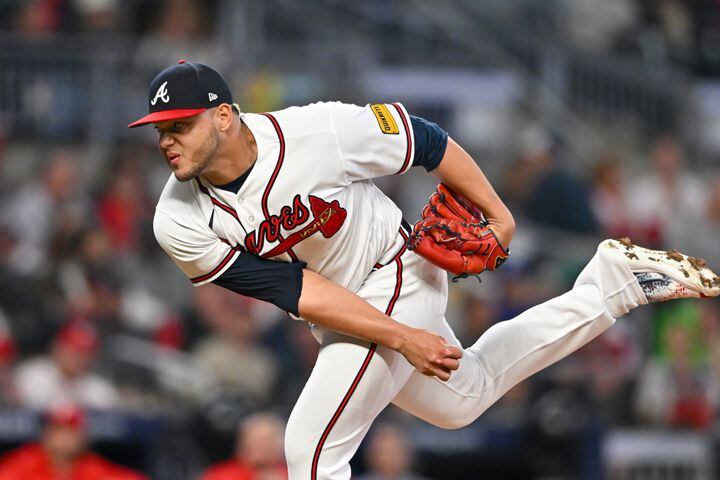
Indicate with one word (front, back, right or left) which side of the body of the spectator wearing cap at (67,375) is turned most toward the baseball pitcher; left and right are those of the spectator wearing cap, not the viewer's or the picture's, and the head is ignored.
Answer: front

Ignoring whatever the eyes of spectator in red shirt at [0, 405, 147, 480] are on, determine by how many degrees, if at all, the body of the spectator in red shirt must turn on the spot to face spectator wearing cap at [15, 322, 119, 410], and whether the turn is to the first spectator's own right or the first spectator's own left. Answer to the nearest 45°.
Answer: approximately 180°

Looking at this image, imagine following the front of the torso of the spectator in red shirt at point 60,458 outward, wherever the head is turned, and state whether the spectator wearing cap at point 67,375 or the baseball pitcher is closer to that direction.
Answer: the baseball pitcher

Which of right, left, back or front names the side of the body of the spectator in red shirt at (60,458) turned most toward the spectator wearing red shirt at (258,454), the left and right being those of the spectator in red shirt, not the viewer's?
left

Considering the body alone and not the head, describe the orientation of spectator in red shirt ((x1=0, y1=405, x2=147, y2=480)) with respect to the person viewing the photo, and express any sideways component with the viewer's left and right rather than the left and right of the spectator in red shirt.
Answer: facing the viewer

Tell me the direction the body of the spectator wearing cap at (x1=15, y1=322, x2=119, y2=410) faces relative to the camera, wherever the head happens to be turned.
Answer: toward the camera

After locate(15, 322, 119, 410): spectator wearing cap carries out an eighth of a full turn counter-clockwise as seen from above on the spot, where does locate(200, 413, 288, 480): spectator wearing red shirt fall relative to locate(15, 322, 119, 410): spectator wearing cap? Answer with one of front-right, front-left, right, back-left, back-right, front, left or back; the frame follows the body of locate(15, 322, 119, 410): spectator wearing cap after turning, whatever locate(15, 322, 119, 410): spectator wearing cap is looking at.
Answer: front

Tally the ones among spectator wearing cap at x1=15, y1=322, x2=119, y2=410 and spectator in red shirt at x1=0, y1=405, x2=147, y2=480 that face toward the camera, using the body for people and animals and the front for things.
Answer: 2

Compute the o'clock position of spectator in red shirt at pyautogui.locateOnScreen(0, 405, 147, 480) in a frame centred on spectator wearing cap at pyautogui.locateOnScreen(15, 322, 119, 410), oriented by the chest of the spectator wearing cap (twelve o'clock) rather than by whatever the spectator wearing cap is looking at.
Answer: The spectator in red shirt is roughly at 12 o'clock from the spectator wearing cap.
